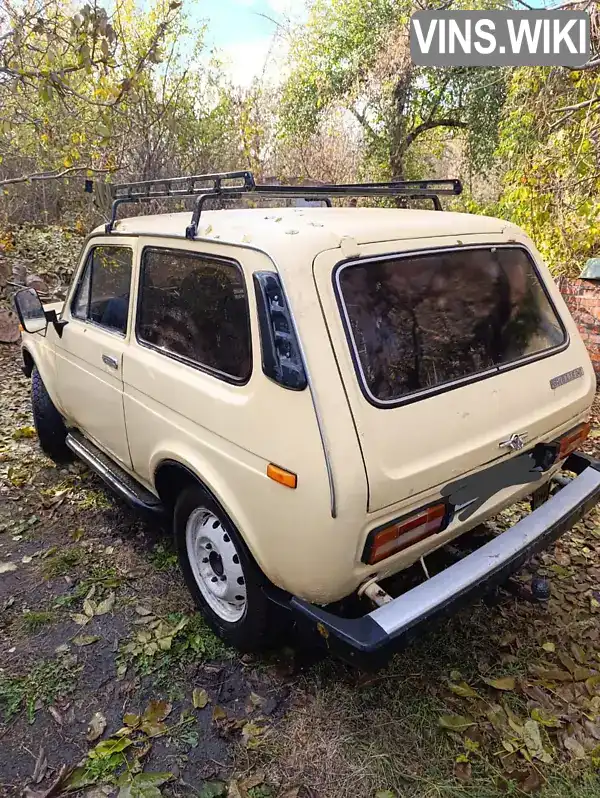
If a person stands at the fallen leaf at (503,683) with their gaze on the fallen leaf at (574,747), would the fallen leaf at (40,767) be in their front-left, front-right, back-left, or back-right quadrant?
back-right

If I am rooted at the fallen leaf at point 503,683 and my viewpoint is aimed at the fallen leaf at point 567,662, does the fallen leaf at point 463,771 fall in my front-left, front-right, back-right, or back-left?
back-right

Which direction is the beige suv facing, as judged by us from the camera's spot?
facing away from the viewer and to the left of the viewer

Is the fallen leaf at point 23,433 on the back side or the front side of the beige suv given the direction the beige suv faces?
on the front side
